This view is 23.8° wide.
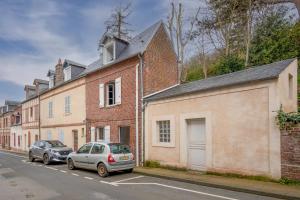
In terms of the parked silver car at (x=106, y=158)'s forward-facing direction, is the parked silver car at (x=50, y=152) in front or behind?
in front

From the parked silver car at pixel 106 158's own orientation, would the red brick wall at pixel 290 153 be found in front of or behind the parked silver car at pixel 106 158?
behind

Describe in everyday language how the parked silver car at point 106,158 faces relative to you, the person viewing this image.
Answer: facing away from the viewer and to the left of the viewer

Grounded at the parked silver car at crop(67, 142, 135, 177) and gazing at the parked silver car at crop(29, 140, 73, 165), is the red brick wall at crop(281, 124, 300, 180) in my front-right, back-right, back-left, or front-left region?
back-right

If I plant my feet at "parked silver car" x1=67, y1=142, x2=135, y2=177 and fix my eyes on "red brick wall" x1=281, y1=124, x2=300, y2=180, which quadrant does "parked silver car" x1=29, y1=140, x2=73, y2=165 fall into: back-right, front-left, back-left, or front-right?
back-left
